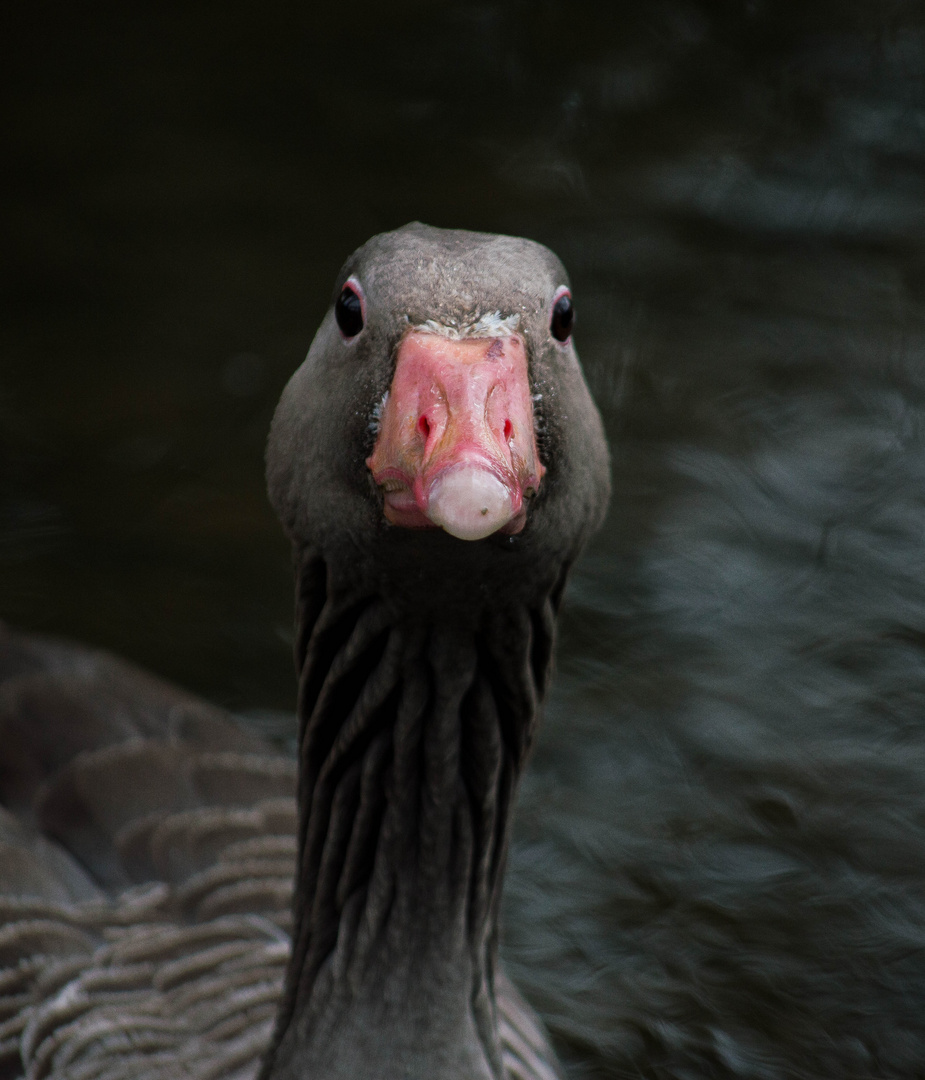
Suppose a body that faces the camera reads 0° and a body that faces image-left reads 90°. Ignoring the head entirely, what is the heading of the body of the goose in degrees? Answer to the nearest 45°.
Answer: approximately 315°
